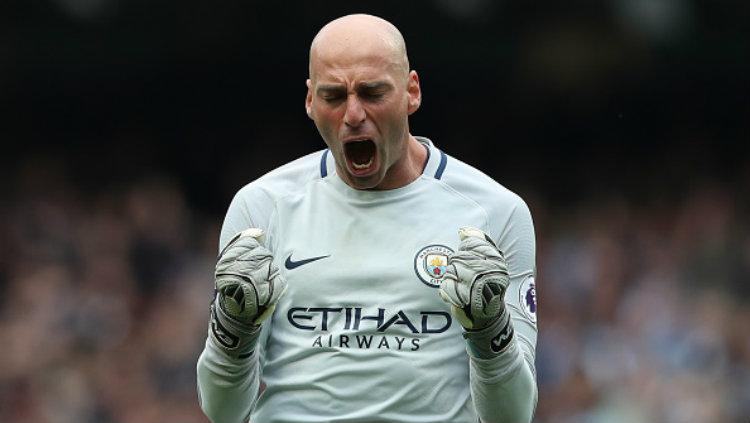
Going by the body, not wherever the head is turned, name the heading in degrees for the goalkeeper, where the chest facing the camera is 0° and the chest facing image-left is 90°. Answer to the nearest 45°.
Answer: approximately 0°
